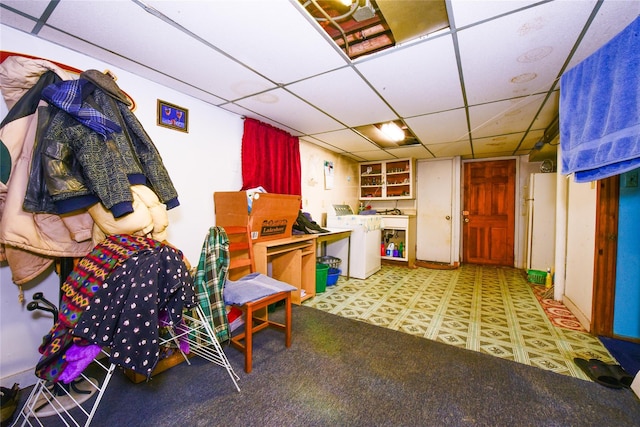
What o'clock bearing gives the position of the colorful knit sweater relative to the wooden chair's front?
The colorful knit sweater is roughly at 3 o'clock from the wooden chair.

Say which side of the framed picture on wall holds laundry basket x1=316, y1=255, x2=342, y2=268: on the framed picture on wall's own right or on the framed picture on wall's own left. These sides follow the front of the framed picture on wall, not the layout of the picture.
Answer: on the framed picture on wall's own left

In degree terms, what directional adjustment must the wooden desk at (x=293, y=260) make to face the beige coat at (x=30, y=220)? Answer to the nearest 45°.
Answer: approximately 90° to its right

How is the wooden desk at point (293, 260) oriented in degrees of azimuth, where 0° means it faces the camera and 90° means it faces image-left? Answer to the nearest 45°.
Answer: approximately 315°

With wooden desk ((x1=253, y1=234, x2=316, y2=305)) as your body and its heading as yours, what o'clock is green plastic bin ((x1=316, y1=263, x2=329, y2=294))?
The green plastic bin is roughly at 9 o'clock from the wooden desk.

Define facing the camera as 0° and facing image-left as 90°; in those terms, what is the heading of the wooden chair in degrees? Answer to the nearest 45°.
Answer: approximately 315°

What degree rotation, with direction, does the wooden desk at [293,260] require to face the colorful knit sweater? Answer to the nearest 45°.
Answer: approximately 90° to its right

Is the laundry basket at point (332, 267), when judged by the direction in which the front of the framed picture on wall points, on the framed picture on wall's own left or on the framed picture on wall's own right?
on the framed picture on wall's own left
